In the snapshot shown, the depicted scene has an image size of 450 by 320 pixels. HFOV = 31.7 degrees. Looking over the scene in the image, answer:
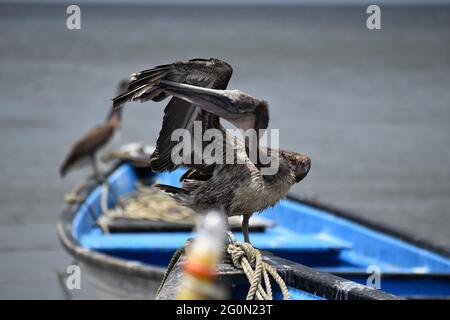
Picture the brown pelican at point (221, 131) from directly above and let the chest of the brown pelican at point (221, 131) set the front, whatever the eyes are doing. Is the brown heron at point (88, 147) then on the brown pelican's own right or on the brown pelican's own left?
on the brown pelican's own left

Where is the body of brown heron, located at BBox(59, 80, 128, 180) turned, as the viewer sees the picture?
to the viewer's right

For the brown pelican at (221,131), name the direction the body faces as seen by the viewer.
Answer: to the viewer's right

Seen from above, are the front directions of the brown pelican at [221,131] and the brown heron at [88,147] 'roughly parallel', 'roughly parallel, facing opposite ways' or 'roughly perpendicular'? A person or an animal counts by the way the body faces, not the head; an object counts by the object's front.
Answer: roughly parallel

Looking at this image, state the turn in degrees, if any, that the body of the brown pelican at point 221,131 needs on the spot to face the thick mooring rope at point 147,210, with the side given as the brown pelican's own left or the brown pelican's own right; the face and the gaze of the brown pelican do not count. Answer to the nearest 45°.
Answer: approximately 90° to the brown pelican's own left

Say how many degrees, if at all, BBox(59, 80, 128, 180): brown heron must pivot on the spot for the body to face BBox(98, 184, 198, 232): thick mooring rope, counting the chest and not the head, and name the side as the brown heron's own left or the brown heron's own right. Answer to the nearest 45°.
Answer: approximately 90° to the brown heron's own right

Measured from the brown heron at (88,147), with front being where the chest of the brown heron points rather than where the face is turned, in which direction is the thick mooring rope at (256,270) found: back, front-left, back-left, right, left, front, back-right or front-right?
right
